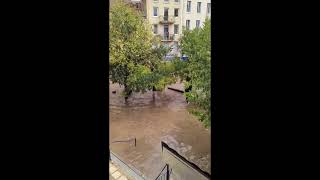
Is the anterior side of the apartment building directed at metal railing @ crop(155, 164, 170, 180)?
yes

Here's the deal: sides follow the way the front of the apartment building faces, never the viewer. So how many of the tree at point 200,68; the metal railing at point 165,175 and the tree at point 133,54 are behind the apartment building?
0

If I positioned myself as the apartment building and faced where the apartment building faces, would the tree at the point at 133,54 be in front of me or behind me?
in front

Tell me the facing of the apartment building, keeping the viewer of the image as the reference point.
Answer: facing the viewer

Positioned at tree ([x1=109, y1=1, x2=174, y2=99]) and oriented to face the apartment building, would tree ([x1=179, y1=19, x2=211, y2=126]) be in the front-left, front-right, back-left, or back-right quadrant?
back-right

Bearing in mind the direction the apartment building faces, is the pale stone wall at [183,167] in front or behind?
in front

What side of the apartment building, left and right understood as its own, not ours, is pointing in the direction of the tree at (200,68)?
front

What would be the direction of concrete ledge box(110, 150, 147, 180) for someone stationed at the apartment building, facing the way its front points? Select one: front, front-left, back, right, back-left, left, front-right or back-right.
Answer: front
